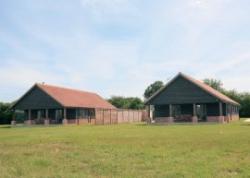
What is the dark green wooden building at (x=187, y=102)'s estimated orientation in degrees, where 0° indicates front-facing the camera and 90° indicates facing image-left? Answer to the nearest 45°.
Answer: approximately 0°
